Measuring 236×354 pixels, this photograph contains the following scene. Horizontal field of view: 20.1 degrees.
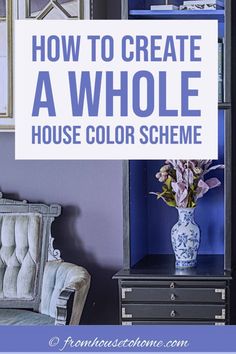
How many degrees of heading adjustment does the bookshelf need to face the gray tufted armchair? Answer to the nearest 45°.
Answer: approximately 135° to its right

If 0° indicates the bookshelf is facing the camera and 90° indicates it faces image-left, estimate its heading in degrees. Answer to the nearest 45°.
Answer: approximately 0°
